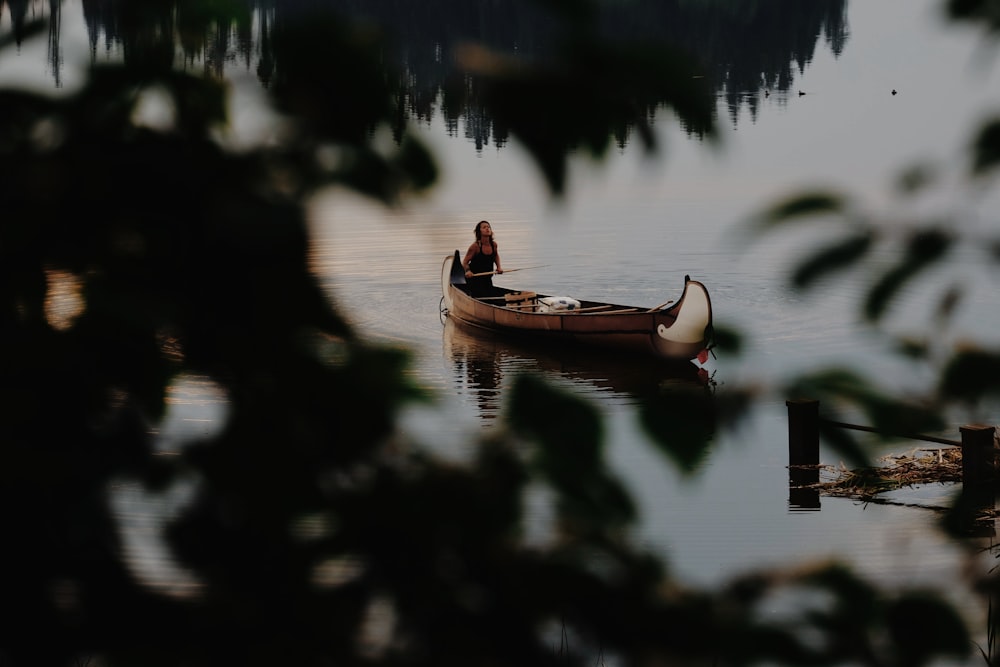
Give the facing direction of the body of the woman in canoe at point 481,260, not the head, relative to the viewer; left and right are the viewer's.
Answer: facing the viewer and to the right of the viewer

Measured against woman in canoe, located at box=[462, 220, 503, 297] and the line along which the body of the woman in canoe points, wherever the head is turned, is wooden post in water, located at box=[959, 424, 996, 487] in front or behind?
in front

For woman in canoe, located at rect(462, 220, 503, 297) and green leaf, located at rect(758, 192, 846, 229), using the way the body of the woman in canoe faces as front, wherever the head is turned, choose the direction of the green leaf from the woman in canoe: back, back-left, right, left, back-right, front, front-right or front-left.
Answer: front-right

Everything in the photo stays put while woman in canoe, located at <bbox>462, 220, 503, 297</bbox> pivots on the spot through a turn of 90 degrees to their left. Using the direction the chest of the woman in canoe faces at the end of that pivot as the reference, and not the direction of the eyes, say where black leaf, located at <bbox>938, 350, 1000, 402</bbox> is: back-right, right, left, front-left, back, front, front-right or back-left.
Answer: back-right

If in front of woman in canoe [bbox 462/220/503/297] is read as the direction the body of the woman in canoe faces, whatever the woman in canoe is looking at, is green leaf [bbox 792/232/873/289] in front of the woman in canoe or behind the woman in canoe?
in front

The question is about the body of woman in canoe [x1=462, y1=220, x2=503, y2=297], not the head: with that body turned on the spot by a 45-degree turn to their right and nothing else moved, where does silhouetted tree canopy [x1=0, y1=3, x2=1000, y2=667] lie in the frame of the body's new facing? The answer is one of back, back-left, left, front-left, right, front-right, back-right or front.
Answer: front
